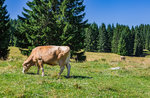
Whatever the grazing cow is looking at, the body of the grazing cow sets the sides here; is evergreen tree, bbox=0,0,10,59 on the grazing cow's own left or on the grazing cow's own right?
on the grazing cow's own right

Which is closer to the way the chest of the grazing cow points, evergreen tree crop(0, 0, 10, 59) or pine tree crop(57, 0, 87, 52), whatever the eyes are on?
the evergreen tree

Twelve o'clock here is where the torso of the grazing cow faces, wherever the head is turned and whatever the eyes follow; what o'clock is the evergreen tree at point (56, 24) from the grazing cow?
The evergreen tree is roughly at 3 o'clock from the grazing cow.

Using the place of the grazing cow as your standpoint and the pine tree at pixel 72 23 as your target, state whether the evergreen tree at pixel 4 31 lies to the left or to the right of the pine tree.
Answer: left

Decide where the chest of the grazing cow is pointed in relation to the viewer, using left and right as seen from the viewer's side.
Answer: facing to the left of the viewer

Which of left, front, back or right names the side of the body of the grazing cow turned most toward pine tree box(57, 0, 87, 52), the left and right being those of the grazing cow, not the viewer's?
right
